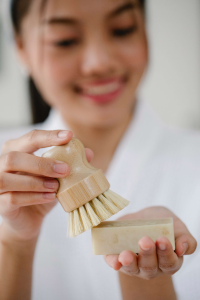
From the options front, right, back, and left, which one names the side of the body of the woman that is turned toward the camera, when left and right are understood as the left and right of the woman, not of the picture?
front
